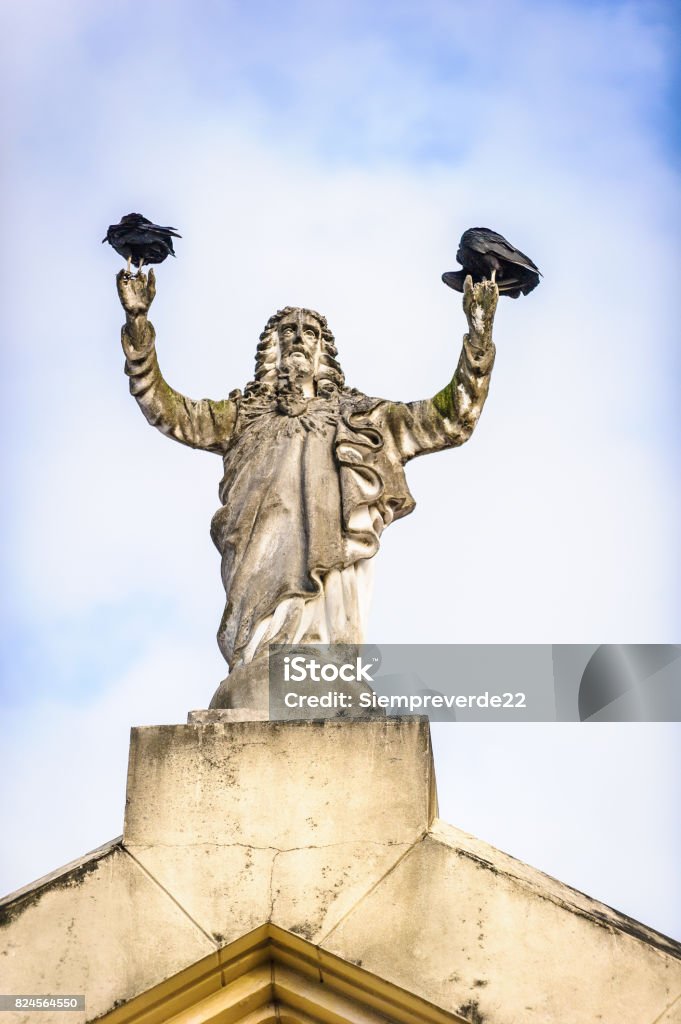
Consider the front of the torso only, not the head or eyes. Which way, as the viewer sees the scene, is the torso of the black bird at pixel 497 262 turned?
to the viewer's left

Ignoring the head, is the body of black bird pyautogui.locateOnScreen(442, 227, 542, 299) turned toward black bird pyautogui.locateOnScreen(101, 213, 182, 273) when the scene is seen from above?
yes

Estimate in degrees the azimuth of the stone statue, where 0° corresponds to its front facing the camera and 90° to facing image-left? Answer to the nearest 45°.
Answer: approximately 0°
